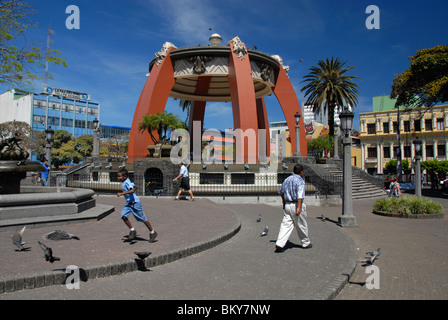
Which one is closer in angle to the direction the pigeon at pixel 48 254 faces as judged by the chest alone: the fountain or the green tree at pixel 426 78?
the green tree

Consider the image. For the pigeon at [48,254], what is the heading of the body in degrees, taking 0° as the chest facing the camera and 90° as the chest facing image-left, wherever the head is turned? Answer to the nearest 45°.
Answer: approximately 270°

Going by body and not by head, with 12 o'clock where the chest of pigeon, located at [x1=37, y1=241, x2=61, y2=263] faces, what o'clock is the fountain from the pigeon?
The fountain is roughly at 9 o'clock from the pigeon.
